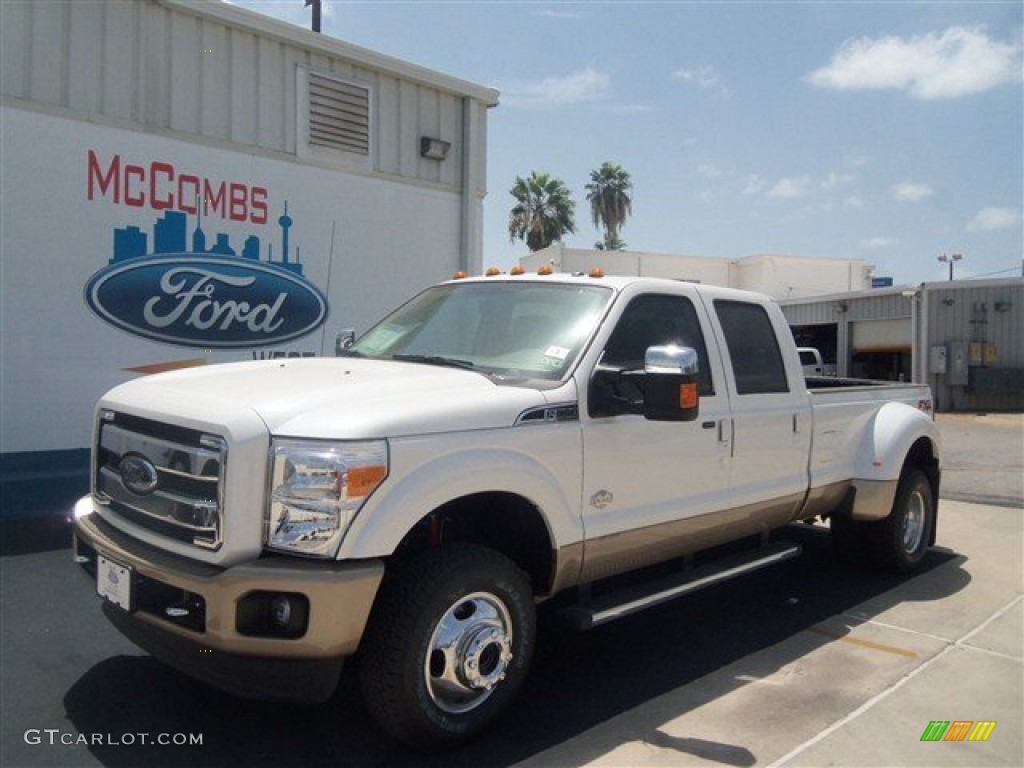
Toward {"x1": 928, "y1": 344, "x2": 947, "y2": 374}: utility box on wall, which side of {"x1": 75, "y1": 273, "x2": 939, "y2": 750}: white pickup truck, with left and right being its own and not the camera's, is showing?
back

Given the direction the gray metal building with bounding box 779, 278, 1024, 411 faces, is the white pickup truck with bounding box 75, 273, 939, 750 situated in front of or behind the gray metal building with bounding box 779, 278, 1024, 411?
in front

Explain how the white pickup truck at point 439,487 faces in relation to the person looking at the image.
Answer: facing the viewer and to the left of the viewer

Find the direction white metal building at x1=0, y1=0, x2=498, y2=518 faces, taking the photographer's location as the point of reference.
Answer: facing the viewer and to the right of the viewer

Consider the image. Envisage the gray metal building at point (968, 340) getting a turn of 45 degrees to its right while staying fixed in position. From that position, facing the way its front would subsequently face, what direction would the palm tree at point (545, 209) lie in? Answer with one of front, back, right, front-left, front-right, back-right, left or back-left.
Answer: front-right

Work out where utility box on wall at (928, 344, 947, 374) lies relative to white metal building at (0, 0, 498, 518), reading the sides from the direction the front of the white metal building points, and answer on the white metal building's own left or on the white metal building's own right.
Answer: on the white metal building's own left

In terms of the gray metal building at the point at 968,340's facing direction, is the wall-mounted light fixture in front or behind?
in front

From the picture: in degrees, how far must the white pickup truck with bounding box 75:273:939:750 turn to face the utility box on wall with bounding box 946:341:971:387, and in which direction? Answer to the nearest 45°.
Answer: approximately 180°

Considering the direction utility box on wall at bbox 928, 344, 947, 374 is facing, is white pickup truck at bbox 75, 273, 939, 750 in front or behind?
in front

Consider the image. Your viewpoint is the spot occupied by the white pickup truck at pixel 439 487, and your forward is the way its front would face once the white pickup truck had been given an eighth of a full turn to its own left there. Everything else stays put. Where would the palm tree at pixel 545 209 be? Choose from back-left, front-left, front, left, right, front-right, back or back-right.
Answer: back

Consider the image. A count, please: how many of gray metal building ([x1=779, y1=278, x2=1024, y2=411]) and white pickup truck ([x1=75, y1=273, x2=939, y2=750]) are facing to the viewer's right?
0
